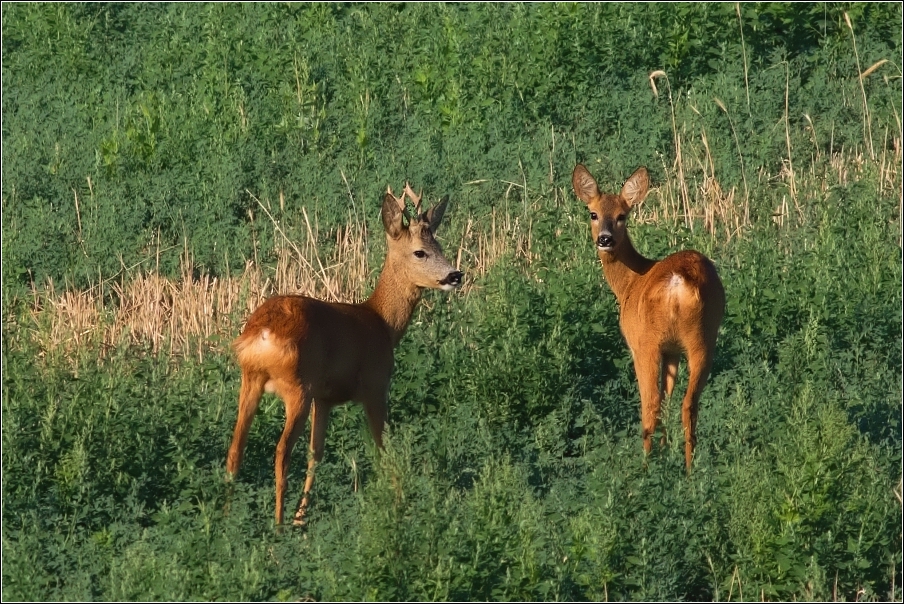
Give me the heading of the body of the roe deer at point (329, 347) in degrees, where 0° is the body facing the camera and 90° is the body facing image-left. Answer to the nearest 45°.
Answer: approximately 225°
